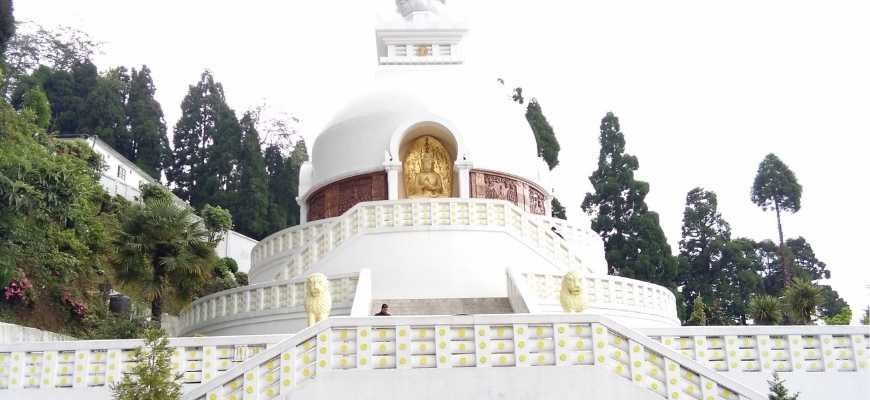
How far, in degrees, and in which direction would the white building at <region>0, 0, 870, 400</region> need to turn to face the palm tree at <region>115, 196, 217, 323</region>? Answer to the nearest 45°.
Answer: approximately 90° to its right

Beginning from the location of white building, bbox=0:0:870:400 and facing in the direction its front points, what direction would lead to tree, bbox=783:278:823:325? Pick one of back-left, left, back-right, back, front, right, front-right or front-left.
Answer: left

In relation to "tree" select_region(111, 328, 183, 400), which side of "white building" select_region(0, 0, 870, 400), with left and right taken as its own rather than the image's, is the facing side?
front

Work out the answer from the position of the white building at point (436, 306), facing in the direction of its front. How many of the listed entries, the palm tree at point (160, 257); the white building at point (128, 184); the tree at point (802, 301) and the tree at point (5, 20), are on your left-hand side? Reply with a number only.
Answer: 1

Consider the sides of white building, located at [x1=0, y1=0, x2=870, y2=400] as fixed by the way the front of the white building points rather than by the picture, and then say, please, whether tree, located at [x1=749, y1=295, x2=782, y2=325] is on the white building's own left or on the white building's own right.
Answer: on the white building's own left

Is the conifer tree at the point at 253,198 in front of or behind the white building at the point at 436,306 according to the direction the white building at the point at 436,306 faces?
behind

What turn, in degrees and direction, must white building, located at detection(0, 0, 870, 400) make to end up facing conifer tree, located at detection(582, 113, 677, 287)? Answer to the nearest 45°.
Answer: approximately 135° to its left

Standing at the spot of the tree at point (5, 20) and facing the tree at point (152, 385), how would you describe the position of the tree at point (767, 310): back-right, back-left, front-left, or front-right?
front-left

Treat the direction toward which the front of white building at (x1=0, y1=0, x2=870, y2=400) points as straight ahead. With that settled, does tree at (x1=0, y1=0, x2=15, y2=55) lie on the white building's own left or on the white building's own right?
on the white building's own right

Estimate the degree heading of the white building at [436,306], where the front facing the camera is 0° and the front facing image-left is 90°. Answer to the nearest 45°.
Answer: approximately 0°

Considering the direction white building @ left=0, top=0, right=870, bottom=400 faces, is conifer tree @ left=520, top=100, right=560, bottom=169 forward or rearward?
rearward

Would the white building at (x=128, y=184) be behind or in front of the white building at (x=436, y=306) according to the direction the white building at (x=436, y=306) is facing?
behind
